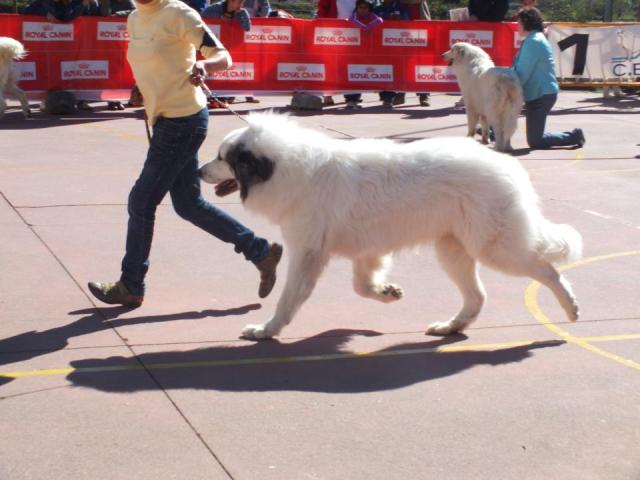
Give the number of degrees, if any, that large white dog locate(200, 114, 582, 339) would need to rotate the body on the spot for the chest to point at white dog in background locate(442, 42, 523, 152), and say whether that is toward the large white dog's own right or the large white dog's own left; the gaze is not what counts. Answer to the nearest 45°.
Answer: approximately 90° to the large white dog's own right

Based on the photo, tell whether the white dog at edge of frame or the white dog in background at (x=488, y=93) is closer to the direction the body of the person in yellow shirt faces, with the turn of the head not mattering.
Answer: the white dog at edge of frame

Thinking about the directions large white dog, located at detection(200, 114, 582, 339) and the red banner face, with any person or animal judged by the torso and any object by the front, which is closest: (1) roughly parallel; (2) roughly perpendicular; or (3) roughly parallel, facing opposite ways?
roughly perpendicular

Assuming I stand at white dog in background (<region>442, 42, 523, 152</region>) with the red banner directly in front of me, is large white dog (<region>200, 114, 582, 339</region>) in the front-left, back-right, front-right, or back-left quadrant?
back-left

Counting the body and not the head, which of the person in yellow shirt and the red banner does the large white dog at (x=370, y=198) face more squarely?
the person in yellow shirt

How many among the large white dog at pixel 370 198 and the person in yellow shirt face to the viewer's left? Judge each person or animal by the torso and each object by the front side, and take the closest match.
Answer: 2

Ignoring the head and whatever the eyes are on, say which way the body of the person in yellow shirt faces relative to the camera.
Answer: to the viewer's left

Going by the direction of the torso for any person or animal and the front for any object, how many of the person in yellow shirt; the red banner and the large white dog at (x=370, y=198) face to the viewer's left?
2

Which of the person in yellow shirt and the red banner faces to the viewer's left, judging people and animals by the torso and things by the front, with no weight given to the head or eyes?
the person in yellow shirt

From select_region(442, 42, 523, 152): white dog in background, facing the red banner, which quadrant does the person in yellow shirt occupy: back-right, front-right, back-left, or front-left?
back-left

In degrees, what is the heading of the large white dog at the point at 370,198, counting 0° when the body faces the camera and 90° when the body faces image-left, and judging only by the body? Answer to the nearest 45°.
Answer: approximately 90°

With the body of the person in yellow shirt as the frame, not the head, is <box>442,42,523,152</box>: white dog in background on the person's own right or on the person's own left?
on the person's own right

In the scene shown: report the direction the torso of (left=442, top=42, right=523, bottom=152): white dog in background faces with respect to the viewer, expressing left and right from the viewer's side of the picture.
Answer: facing away from the viewer and to the left of the viewer
